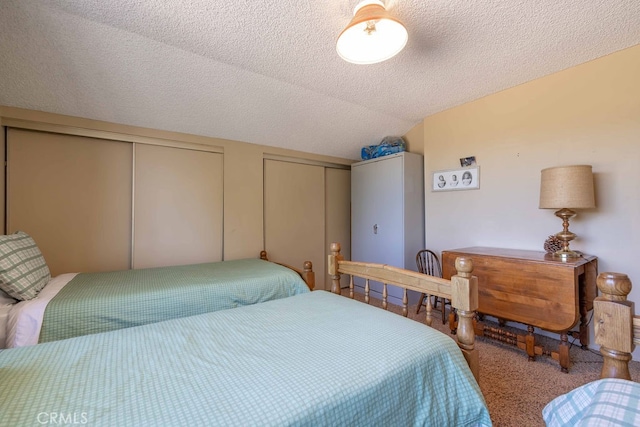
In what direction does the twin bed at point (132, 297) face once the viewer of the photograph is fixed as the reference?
facing away from the viewer and to the right of the viewer

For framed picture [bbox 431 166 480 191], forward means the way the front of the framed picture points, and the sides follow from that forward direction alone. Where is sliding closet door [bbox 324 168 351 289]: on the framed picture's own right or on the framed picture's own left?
on the framed picture's own right

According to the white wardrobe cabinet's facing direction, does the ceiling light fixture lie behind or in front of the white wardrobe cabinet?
in front

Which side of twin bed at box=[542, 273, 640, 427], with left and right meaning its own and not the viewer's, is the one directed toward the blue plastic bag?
right

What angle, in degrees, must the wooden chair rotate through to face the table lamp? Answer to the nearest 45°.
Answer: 0° — it already faces it

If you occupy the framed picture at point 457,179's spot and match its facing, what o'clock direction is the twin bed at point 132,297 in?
The twin bed is roughly at 12 o'clock from the framed picture.

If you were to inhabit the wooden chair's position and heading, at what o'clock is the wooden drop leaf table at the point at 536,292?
The wooden drop leaf table is roughly at 12 o'clock from the wooden chair.

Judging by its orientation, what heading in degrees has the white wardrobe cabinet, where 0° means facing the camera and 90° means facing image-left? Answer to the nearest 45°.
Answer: approximately 45°

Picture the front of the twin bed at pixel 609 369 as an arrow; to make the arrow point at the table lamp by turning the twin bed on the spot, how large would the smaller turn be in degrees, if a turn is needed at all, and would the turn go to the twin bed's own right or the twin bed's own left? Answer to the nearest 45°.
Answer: approximately 135° to the twin bed's own right
